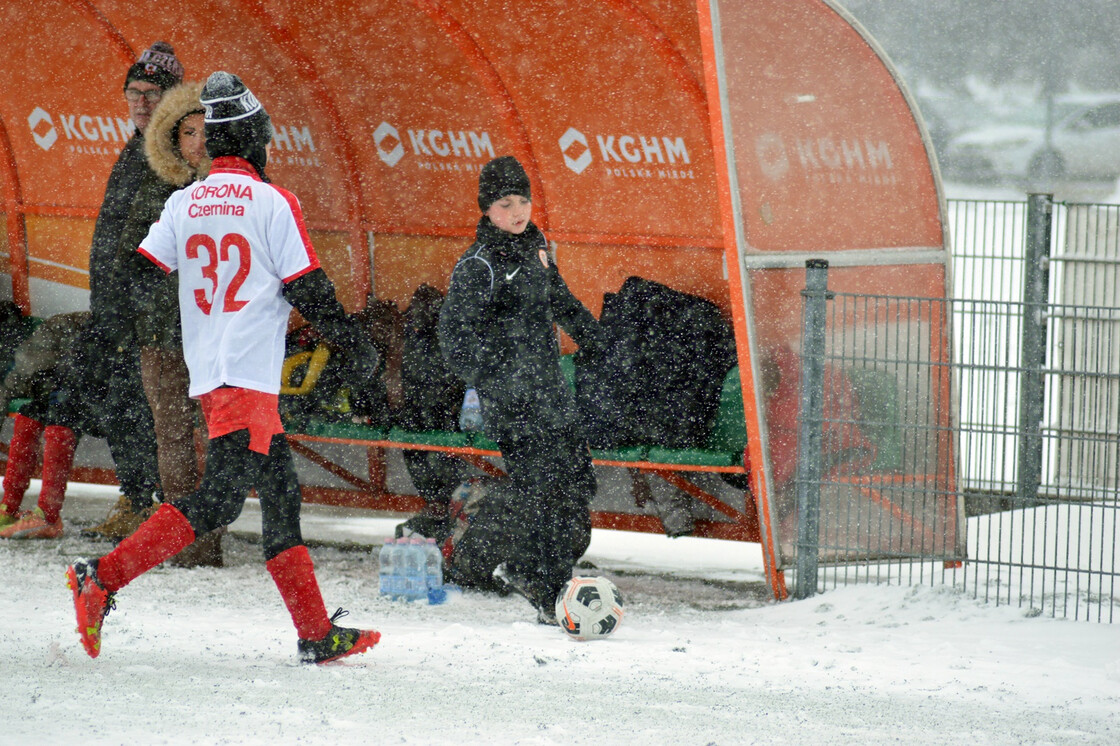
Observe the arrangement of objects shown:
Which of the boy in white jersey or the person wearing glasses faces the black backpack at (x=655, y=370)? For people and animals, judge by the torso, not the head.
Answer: the boy in white jersey

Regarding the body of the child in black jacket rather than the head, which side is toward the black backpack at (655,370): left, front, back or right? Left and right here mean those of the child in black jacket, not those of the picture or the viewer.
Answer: left

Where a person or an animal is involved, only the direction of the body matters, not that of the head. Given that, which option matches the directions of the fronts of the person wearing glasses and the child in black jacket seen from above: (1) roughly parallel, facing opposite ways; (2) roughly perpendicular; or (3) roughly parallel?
roughly perpendicular

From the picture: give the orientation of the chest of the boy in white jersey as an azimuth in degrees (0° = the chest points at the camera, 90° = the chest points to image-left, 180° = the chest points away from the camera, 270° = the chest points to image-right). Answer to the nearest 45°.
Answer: approximately 225°

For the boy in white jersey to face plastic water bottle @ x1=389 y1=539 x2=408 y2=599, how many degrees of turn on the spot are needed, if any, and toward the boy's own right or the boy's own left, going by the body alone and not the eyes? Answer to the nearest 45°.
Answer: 0° — they already face it
